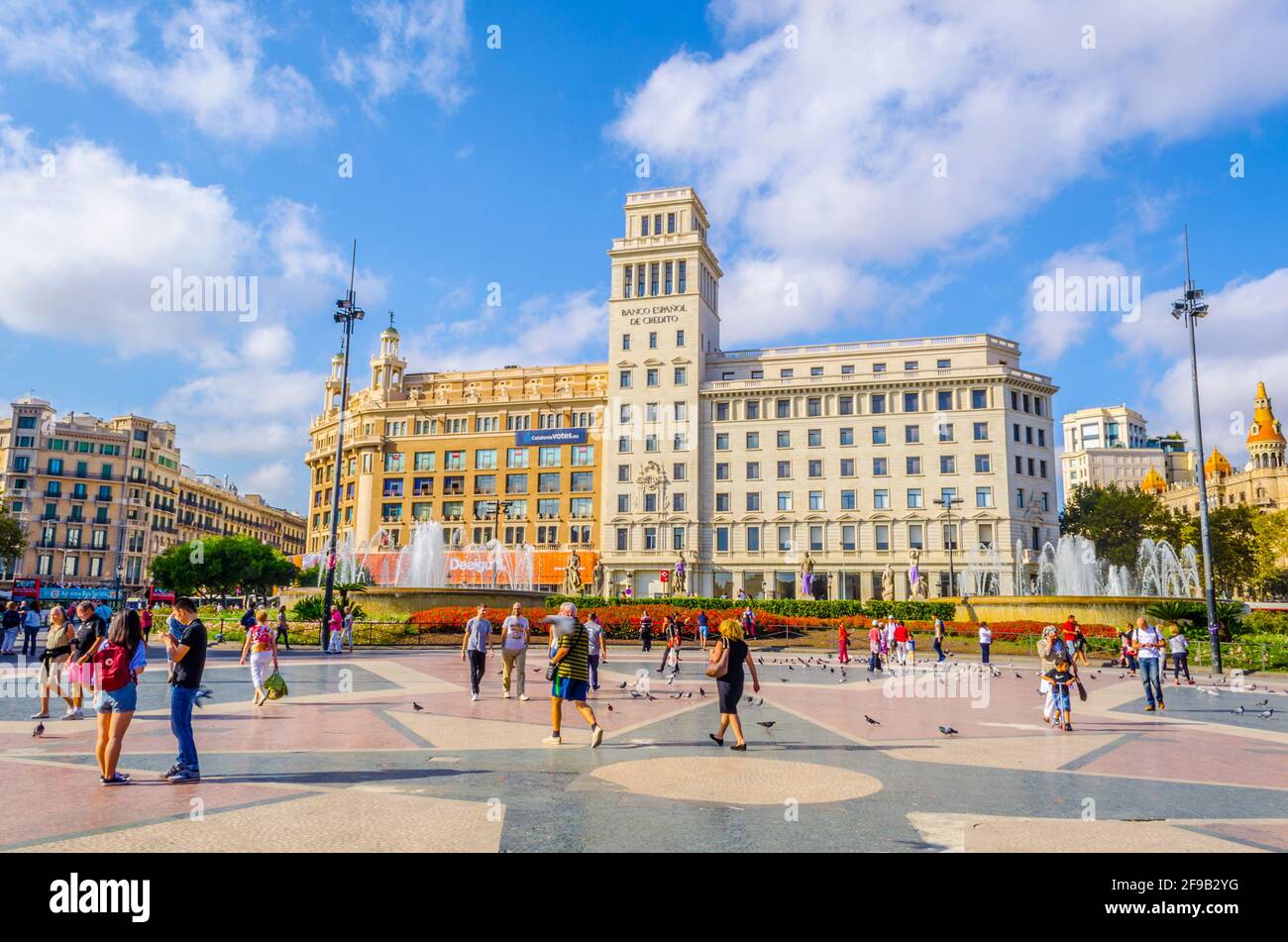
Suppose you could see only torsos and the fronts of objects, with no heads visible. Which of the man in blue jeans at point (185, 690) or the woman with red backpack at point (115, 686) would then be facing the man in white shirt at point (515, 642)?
the woman with red backpack

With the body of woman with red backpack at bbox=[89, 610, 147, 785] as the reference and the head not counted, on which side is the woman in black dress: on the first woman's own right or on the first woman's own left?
on the first woman's own right

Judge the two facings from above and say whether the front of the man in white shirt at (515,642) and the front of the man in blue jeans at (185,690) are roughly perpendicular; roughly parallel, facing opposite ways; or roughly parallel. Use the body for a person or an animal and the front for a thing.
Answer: roughly perpendicular

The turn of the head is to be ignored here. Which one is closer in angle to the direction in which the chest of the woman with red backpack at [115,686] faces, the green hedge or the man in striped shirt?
the green hedge

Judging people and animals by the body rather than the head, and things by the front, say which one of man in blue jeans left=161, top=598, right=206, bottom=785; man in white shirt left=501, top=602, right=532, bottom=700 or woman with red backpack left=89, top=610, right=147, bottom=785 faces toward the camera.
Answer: the man in white shirt

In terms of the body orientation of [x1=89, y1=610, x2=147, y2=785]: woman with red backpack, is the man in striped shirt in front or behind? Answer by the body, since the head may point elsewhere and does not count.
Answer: in front

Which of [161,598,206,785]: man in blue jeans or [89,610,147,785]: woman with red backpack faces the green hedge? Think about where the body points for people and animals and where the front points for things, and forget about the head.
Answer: the woman with red backpack

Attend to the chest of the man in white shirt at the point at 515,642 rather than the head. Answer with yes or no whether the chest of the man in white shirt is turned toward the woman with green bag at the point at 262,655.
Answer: no

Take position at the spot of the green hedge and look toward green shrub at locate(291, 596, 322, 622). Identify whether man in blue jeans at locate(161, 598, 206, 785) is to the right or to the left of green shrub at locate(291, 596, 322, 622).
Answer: left

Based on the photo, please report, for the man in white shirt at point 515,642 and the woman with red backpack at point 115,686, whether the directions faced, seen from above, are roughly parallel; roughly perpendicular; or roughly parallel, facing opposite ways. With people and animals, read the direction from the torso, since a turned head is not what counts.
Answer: roughly parallel, facing opposite ways

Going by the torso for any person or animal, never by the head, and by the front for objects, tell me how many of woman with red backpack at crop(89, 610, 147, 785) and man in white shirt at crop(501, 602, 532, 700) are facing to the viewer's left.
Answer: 0

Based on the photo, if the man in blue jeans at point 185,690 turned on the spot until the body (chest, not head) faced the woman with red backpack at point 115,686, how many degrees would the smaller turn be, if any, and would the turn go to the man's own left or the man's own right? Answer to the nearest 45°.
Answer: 0° — they already face them

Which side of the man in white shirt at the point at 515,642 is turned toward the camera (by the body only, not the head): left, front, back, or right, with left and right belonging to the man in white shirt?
front

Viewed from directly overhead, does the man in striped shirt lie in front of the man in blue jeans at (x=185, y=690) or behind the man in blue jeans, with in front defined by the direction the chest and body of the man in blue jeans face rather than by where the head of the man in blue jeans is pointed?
behind

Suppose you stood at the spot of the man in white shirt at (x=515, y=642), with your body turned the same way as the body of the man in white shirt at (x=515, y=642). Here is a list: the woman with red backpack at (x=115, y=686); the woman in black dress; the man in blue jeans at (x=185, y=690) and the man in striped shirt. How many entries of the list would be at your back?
0

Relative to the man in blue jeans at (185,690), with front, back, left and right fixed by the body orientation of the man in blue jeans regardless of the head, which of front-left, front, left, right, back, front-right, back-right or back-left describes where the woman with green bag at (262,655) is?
right
